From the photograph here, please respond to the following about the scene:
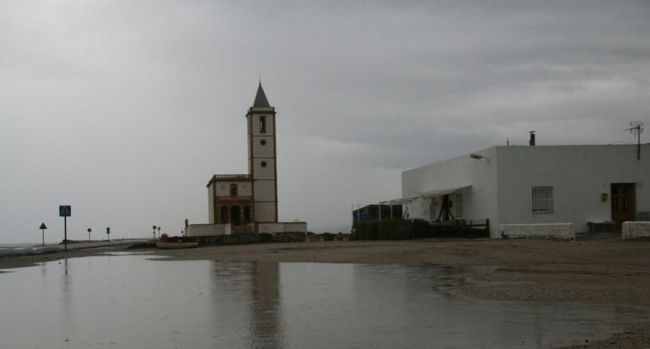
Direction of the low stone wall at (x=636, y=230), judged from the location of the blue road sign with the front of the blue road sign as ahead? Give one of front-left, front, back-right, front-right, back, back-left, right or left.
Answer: front-left

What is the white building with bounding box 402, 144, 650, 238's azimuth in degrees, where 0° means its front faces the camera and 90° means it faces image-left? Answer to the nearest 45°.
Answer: approximately 0°

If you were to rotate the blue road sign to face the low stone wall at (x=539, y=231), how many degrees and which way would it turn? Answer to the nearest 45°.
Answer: approximately 45° to its left

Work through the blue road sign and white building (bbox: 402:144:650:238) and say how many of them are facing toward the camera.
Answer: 2

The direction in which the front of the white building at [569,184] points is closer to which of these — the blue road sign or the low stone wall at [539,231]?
the low stone wall

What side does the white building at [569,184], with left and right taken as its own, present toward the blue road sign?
right

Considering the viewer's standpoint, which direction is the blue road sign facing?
facing the viewer
